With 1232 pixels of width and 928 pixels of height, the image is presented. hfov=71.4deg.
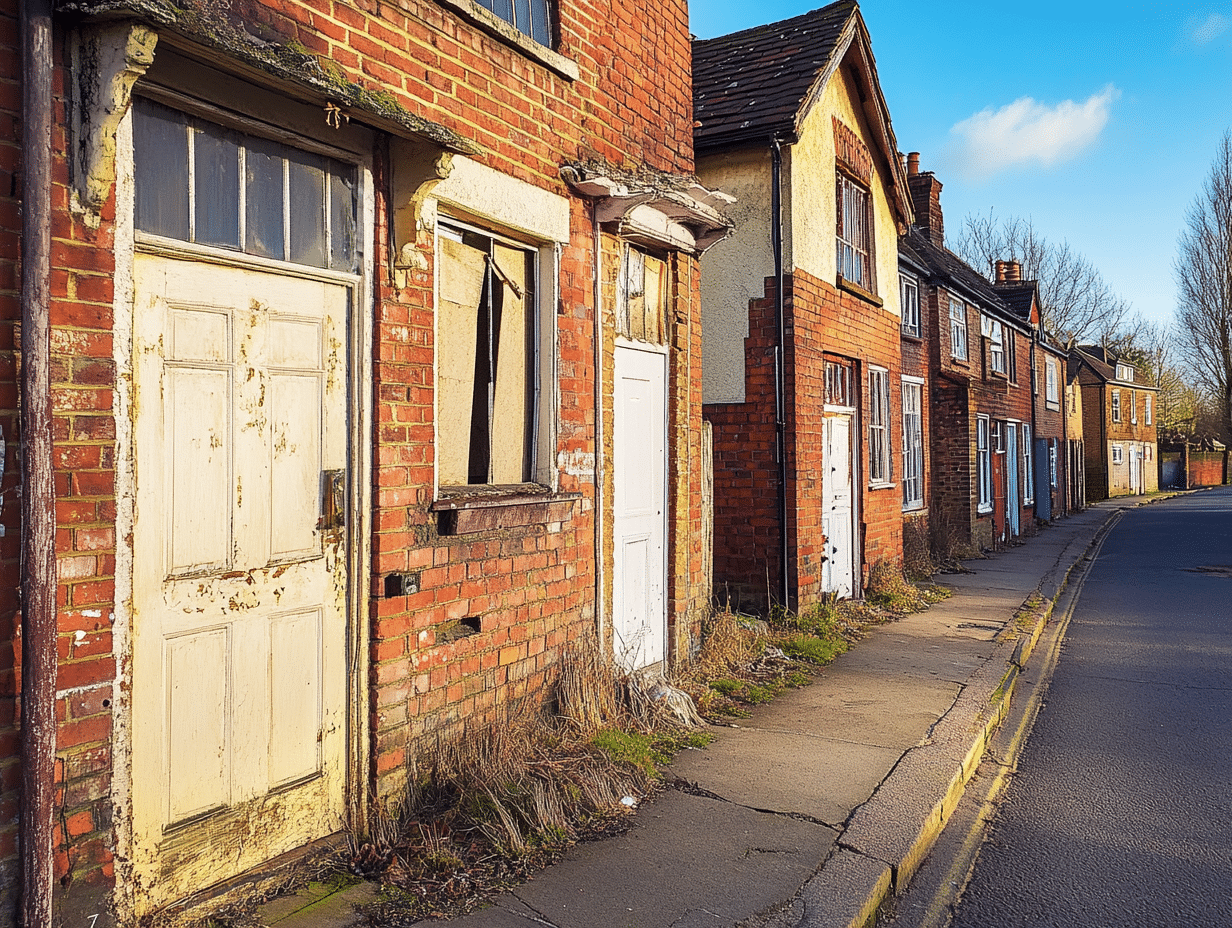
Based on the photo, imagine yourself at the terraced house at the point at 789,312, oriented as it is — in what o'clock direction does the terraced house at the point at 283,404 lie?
the terraced house at the point at 283,404 is roughly at 2 o'clock from the terraced house at the point at 789,312.

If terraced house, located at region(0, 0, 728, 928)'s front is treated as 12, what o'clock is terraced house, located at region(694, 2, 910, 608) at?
terraced house, located at region(694, 2, 910, 608) is roughly at 9 o'clock from terraced house, located at region(0, 0, 728, 928).

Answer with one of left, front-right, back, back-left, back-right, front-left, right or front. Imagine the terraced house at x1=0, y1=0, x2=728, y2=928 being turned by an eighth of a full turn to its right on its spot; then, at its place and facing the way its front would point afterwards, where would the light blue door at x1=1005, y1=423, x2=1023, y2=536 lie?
back-left

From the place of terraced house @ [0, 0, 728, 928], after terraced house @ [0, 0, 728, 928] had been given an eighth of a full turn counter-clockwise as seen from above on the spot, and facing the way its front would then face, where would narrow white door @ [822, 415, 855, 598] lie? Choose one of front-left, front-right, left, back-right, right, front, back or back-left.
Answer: front-left

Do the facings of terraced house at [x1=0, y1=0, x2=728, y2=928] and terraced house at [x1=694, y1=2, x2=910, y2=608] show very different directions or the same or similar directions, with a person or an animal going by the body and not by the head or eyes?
same or similar directions

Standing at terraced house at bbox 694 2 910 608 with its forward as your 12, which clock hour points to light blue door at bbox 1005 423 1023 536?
The light blue door is roughly at 8 o'clock from the terraced house.

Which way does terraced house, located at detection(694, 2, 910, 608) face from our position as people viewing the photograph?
facing the viewer and to the right of the viewer

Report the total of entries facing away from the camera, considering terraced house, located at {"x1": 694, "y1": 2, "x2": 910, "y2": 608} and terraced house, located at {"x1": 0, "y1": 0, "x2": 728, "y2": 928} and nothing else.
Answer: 0
